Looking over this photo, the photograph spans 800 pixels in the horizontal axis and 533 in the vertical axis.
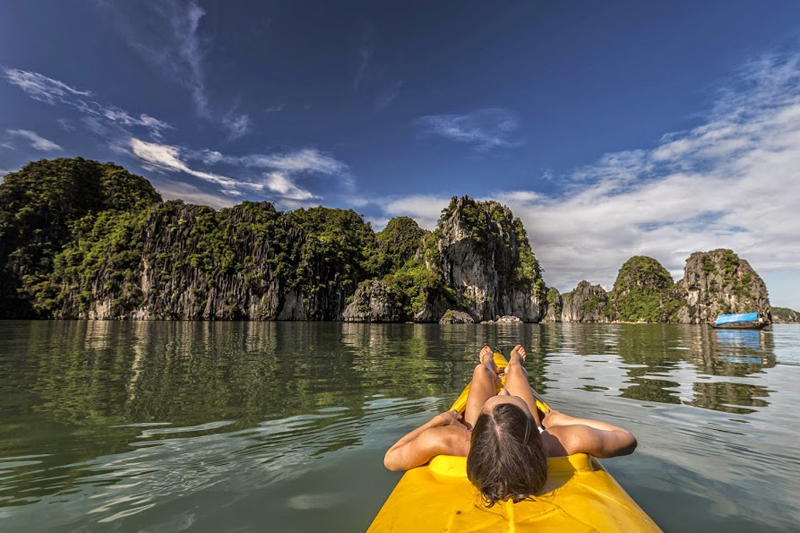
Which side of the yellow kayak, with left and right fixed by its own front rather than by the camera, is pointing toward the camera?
back

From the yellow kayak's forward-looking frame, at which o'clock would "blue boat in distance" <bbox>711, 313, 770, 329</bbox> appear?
The blue boat in distance is roughly at 1 o'clock from the yellow kayak.
